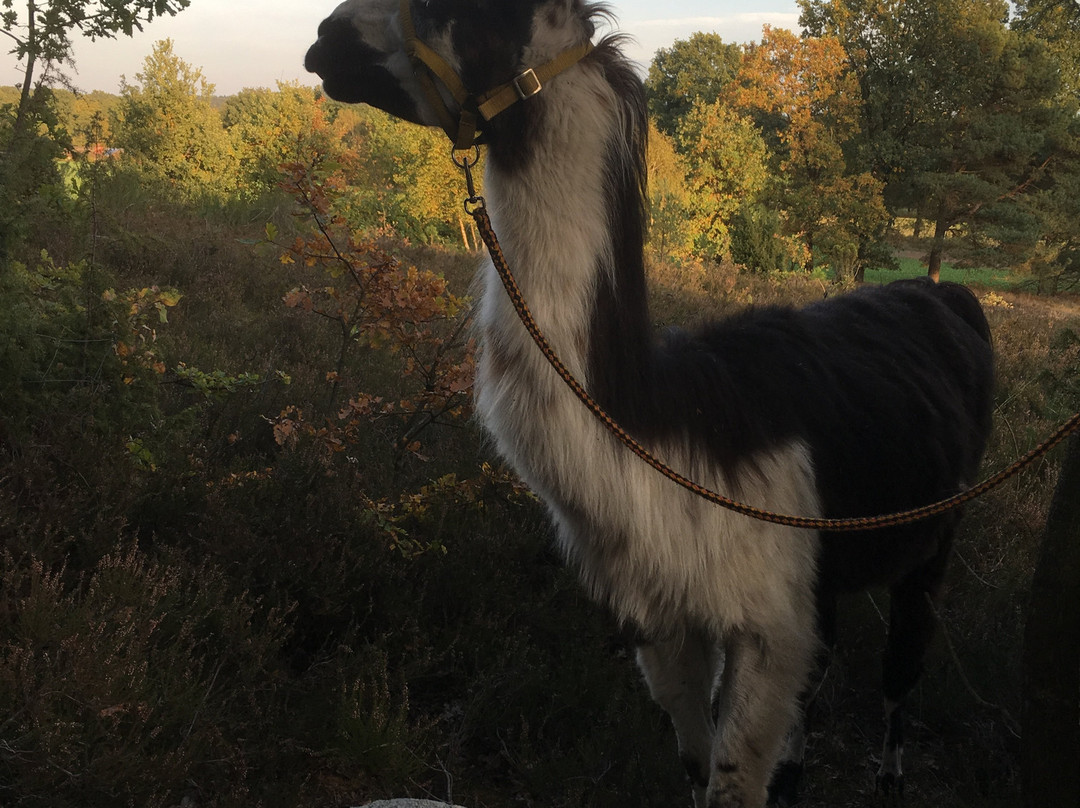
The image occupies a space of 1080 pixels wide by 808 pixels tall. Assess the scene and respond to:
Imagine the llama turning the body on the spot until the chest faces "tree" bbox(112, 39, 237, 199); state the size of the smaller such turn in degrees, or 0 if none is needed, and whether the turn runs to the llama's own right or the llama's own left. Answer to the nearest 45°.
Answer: approximately 90° to the llama's own right

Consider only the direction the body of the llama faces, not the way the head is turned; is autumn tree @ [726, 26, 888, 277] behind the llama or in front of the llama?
behind

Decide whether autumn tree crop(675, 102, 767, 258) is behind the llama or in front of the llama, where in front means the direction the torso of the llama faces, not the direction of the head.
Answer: behind

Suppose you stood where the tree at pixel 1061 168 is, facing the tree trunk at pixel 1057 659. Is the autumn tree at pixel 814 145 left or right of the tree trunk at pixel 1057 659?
right

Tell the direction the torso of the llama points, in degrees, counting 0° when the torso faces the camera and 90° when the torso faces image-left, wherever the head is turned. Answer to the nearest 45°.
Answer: approximately 45°

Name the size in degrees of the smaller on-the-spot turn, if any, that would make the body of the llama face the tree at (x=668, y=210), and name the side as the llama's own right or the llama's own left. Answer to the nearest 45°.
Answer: approximately 135° to the llama's own right

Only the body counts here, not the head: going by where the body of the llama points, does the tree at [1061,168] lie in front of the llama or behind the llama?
behind

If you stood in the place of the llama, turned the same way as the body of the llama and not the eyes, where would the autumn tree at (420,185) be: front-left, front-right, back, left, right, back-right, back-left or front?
back-right
